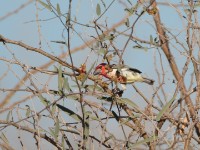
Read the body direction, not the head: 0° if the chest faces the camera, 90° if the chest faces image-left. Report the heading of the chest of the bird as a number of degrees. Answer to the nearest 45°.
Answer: approximately 90°

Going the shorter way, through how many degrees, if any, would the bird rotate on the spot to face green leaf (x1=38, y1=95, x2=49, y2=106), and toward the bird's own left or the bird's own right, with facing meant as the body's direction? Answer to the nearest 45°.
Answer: approximately 45° to the bird's own left
